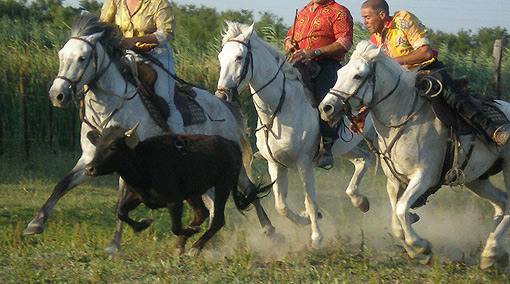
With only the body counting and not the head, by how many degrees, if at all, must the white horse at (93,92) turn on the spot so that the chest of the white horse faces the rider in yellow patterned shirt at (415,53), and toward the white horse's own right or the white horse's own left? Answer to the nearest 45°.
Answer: approximately 135° to the white horse's own left

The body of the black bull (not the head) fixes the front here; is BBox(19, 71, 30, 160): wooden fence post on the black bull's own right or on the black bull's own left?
on the black bull's own right

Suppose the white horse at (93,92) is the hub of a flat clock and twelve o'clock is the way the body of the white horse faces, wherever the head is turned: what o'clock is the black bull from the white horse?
The black bull is roughly at 9 o'clock from the white horse.

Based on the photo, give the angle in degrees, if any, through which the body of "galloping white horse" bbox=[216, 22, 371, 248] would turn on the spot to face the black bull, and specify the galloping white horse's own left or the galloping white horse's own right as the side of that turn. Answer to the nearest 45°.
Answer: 0° — it already faces it

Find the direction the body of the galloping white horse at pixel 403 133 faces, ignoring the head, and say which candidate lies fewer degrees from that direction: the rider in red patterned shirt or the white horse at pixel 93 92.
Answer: the white horse

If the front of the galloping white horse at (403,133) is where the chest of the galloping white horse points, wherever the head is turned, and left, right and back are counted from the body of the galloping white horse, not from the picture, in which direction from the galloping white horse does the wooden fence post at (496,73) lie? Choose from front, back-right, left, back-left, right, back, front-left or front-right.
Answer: back-right

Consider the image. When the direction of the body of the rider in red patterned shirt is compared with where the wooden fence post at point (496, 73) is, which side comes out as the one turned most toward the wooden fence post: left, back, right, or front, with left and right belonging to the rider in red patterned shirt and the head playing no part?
back
